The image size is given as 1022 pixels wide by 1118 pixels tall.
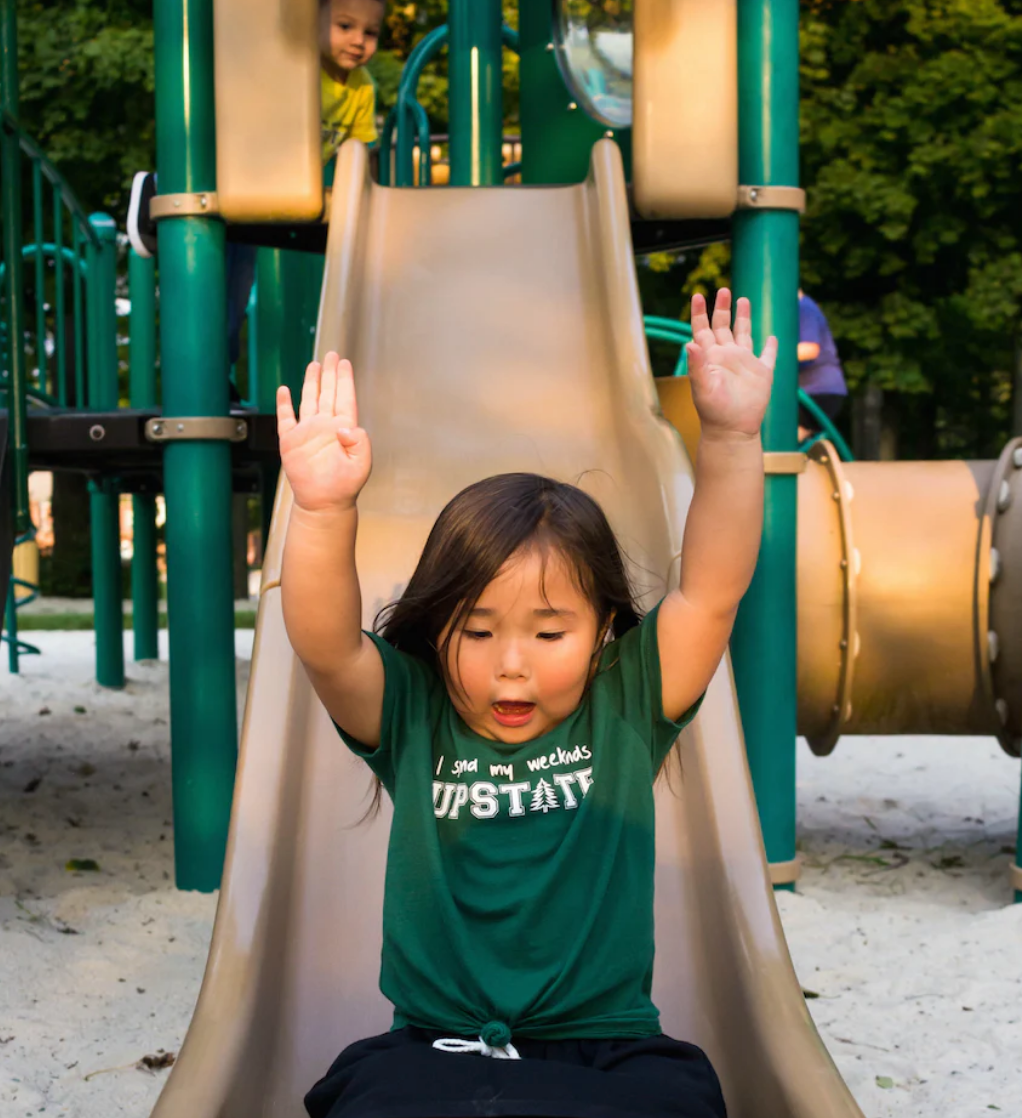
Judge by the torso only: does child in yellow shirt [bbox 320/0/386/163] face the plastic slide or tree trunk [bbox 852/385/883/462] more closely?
the plastic slide

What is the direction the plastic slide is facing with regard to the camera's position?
facing the viewer

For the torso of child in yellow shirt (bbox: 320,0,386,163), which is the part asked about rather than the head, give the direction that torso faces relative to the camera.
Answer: toward the camera

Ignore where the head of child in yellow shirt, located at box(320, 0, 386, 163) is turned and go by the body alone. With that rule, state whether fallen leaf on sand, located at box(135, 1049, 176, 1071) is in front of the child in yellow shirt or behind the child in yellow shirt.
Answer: in front

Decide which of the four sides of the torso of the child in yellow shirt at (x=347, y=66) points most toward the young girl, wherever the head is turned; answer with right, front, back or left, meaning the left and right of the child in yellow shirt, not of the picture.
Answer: front

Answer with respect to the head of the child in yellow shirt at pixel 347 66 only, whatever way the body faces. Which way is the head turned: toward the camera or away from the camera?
toward the camera

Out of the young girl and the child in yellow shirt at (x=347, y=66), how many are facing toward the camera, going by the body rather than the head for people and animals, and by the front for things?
2

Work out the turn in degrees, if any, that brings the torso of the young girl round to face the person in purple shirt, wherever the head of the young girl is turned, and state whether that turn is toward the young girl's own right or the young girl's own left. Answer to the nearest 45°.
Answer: approximately 180°

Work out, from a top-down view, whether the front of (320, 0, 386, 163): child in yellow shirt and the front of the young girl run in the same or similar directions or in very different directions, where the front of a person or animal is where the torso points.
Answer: same or similar directions

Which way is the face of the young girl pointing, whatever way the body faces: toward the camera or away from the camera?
toward the camera

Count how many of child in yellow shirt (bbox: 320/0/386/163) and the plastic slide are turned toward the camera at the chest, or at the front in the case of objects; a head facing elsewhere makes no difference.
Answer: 2

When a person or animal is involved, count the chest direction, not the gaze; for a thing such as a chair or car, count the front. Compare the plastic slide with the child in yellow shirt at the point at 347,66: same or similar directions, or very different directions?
same or similar directions
